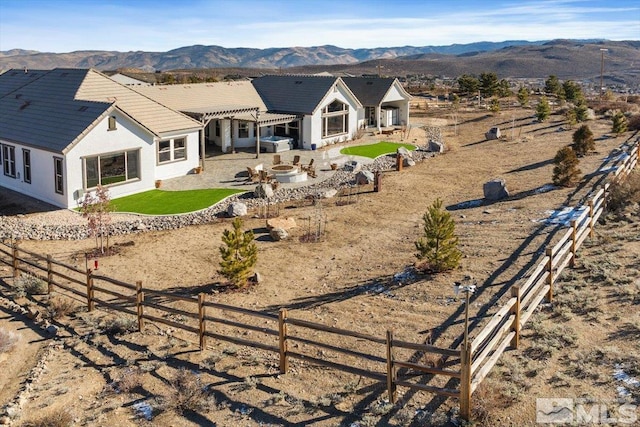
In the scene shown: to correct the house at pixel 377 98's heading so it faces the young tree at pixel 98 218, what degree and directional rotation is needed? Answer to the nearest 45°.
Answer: approximately 45° to its right

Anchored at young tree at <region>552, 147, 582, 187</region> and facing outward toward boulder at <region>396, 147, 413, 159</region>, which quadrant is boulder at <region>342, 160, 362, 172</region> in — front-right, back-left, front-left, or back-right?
front-left

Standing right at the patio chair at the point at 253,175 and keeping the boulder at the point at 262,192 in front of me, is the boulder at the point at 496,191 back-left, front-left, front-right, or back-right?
front-left

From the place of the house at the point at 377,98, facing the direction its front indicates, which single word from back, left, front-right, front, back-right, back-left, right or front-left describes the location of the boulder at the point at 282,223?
front-right

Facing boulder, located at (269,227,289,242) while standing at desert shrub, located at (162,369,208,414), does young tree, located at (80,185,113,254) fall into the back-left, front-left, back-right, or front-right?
front-left

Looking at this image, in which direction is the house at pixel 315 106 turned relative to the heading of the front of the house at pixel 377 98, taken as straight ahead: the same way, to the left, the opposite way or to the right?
the same way

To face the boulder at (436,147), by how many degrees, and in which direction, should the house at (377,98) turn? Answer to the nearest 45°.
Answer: approximately 45° to its right

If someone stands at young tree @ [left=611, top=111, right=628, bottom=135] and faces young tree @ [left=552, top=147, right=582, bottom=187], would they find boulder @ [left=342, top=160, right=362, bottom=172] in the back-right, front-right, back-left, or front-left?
front-right

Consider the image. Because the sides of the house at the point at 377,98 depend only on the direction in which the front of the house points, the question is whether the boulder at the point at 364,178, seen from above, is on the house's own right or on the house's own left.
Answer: on the house's own right
